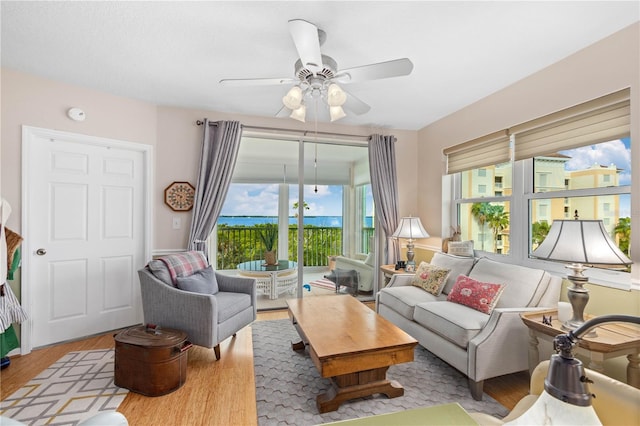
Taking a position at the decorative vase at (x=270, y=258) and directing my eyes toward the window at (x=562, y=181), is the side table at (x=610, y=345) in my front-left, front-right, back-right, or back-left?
front-right

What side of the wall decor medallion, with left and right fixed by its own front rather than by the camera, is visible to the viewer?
front

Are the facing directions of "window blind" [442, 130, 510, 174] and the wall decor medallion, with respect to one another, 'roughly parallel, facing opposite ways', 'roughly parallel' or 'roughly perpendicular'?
roughly perpendicular

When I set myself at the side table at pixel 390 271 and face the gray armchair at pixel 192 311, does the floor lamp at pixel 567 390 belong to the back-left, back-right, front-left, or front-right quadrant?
front-left

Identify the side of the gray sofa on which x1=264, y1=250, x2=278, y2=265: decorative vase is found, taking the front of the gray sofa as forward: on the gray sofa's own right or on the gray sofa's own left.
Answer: on the gray sofa's own right

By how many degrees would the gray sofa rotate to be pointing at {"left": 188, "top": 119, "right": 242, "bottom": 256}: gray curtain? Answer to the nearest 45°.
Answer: approximately 45° to its right

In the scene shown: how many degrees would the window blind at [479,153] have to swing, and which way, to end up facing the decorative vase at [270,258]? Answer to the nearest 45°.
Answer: approximately 45° to its right

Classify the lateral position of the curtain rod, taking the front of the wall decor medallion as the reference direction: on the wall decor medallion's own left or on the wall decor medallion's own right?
on the wall decor medallion's own left

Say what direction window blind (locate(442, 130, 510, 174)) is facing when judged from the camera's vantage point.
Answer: facing the viewer and to the left of the viewer

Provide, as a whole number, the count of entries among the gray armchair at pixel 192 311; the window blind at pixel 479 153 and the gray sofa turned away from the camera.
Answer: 0

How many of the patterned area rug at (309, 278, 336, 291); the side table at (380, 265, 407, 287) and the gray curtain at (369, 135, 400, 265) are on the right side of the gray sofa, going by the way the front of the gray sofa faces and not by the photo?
3

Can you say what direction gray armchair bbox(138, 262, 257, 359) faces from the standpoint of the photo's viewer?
facing the viewer and to the right of the viewer

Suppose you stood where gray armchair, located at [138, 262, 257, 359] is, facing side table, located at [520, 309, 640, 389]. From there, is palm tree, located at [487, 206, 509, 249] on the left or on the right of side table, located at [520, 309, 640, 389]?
left

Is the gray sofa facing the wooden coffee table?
yes

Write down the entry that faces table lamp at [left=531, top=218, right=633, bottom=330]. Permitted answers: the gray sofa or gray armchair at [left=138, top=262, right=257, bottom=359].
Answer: the gray armchair

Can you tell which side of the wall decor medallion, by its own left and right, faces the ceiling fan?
front
